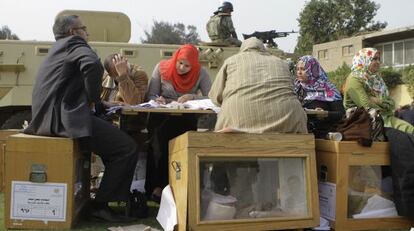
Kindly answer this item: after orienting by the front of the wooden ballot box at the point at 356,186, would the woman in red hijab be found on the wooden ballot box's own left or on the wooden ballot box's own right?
on the wooden ballot box's own right

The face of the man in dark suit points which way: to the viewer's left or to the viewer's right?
to the viewer's right

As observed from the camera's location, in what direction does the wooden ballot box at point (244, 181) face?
facing the viewer

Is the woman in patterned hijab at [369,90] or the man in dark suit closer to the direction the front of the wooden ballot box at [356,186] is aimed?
the man in dark suit

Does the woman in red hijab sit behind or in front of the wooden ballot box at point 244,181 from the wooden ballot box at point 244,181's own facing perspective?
behind

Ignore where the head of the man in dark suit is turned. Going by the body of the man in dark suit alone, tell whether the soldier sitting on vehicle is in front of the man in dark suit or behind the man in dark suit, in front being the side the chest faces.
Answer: in front

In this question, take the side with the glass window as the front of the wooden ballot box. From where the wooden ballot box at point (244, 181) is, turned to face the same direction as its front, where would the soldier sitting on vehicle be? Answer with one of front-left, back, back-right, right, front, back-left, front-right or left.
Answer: back

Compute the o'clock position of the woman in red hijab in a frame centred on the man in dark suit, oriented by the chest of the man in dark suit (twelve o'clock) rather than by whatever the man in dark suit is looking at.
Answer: The woman in red hijab is roughly at 12 o'clock from the man in dark suit.

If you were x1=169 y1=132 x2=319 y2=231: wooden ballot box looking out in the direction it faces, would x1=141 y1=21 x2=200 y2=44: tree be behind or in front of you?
behind

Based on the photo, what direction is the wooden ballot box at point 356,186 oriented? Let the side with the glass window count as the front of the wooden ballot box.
toward the camera

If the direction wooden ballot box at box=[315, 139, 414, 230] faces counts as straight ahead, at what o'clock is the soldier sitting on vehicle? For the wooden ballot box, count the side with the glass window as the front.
The soldier sitting on vehicle is roughly at 5 o'clock from the wooden ballot box.

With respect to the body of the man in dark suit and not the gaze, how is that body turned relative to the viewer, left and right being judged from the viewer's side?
facing away from the viewer and to the right of the viewer
